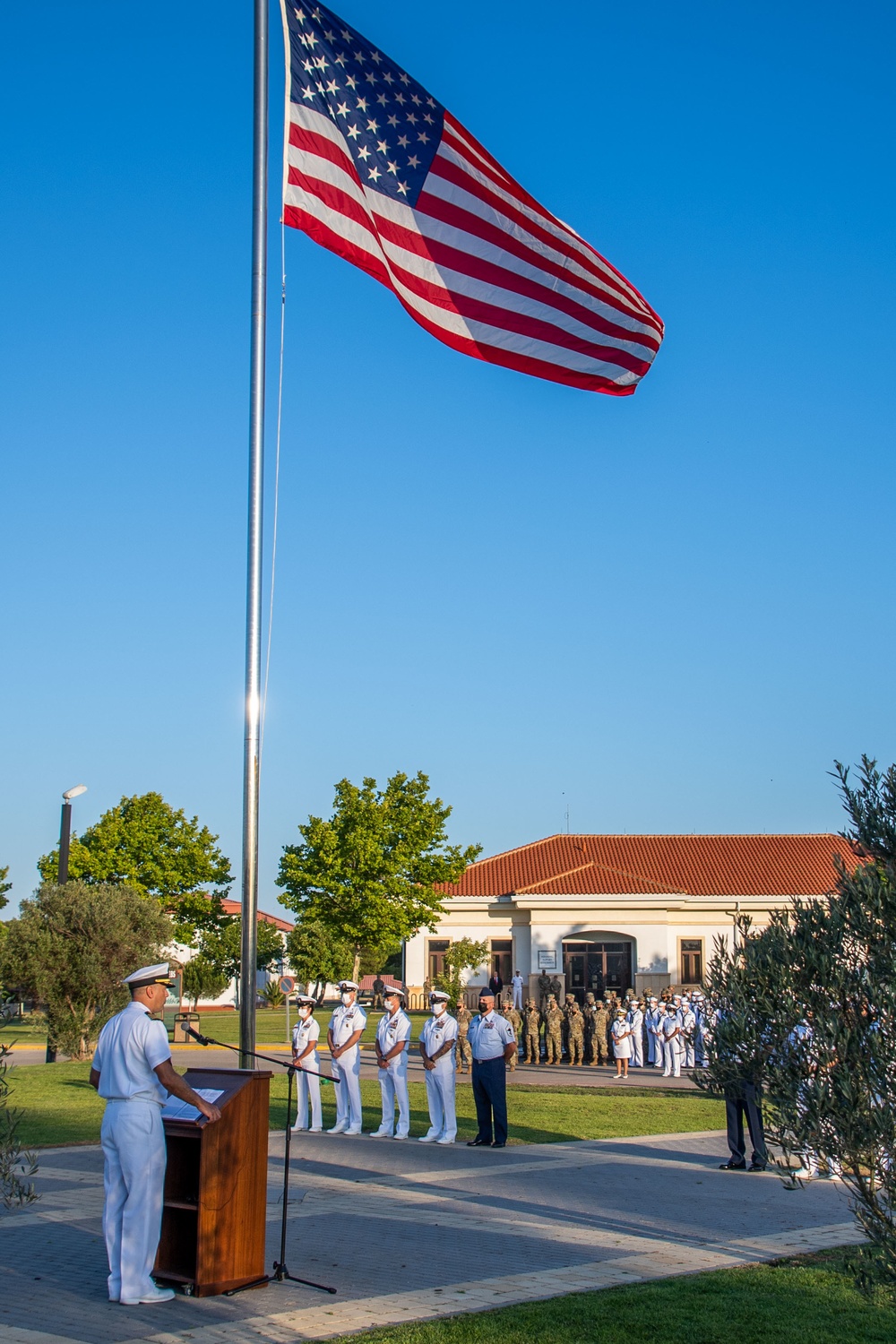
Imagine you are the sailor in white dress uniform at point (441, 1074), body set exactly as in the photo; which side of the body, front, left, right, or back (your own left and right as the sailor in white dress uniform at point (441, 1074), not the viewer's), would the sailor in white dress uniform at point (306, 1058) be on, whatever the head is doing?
right

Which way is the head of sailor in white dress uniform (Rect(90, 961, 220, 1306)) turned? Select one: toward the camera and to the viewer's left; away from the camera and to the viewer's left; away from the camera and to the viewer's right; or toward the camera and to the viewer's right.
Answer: away from the camera and to the viewer's right

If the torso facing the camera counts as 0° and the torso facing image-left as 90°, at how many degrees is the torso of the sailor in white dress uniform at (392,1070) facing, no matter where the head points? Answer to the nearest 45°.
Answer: approximately 45°

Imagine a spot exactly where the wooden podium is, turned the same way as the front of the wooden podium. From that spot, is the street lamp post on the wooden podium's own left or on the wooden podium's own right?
on the wooden podium's own left

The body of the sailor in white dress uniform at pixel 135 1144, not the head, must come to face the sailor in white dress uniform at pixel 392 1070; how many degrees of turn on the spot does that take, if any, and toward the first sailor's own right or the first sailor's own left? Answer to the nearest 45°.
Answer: approximately 45° to the first sailor's own left

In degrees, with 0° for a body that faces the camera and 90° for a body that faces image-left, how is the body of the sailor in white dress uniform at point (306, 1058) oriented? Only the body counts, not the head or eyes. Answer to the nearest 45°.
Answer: approximately 45°

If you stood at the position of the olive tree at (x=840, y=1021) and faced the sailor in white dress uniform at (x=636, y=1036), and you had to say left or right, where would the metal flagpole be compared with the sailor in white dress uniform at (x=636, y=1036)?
left
